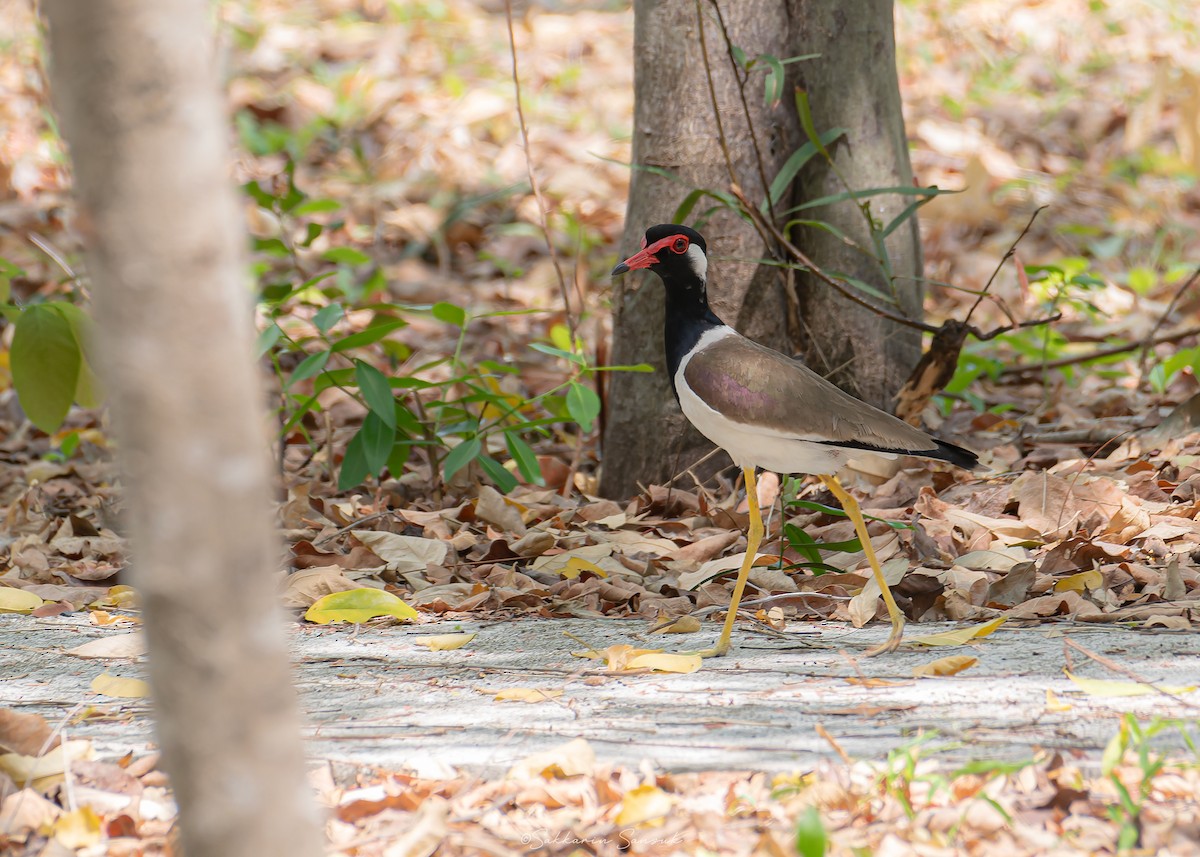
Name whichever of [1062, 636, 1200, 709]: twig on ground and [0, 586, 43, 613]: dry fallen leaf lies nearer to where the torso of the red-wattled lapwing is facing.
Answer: the dry fallen leaf

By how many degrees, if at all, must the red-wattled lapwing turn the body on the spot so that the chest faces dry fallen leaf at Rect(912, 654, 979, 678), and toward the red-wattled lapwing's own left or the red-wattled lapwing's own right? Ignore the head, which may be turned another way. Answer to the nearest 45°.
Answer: approximately 135° to the red-wattled lapwing's own left

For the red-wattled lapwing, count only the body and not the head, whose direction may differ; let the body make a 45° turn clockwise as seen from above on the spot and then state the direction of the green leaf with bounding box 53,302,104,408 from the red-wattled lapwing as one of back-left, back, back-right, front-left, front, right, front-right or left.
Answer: front-left

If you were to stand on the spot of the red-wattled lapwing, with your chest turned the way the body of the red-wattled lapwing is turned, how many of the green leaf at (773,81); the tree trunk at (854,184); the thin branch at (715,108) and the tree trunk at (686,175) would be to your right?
4

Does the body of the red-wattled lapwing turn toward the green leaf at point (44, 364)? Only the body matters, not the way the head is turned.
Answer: yes

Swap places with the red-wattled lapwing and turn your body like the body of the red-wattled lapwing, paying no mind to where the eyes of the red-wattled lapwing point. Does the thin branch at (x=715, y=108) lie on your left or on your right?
on your right

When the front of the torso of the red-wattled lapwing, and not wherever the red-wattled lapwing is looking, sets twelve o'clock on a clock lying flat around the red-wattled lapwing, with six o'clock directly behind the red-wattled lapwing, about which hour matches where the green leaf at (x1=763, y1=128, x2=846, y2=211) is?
The green leaf is roughly at 3 o'clock from the red-wattled lapwing.

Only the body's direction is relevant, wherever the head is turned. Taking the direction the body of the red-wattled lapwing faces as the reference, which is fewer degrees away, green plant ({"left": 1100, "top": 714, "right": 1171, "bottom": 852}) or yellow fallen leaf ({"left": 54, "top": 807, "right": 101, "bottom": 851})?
the yellow fallen leaf

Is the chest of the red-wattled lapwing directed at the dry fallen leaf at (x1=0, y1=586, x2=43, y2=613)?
yes

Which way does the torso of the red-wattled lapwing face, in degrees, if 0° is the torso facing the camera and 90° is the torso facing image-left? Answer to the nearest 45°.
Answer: approximately 90°

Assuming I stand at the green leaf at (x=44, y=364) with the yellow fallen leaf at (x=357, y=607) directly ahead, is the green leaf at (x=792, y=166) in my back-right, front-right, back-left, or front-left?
front-left

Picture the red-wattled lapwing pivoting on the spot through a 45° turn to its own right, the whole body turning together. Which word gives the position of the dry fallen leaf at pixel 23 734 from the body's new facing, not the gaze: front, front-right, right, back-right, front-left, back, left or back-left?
left

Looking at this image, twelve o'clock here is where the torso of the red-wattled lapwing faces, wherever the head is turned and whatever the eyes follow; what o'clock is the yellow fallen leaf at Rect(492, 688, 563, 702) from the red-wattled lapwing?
The yellow fallen leaf is roughly at 10 o'clock from the red-wattled lapwing.

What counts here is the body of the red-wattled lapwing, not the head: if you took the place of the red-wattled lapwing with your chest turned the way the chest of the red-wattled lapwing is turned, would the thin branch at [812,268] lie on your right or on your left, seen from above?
on your right

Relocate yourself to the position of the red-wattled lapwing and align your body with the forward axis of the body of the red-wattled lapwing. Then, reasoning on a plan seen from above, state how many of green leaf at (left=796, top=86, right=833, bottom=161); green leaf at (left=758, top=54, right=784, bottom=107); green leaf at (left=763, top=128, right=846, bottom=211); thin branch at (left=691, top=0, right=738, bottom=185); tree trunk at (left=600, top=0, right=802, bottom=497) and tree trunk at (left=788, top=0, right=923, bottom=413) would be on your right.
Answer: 6

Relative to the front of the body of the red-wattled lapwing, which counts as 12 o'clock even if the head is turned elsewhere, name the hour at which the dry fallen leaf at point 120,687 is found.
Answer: The dry fallen leaf is roughly at 11 o'clock from the red-wattled lapwing.

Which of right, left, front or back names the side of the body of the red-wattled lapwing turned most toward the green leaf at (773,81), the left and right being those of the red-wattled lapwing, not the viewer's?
right

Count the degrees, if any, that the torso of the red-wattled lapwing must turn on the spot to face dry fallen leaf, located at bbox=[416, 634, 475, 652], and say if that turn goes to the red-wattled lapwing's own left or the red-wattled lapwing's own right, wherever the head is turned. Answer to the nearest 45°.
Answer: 0° — it already faces it

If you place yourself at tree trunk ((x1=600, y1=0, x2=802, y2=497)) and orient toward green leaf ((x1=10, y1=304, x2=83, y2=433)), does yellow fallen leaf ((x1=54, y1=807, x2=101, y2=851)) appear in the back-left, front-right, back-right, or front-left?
front-left

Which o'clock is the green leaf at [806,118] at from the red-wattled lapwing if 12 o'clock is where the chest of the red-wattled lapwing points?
The green leaf is roughly at 3 o'clock from the red-wattled lapwing.
